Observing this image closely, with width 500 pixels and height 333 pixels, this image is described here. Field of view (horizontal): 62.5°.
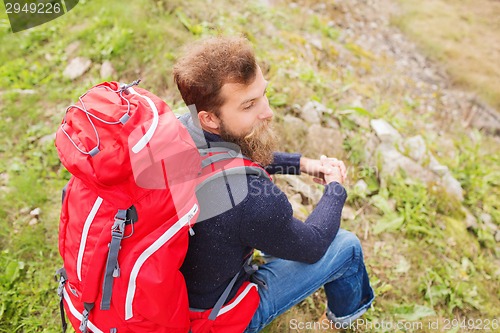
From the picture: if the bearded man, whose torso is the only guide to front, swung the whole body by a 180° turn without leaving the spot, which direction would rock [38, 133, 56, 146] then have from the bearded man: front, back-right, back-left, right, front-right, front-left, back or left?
front-right

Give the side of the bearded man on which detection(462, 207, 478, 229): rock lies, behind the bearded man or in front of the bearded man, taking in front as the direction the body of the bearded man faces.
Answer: in front

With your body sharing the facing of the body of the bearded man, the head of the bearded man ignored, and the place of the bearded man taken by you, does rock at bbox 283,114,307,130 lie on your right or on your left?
on your left

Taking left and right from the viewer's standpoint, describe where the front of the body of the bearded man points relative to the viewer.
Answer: facing to the right of the viewer

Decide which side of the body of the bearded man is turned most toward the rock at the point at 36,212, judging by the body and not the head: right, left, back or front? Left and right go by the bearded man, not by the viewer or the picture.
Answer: back

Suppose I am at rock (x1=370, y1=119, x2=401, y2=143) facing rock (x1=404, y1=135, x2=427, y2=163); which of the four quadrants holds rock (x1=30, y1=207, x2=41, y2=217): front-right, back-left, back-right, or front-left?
back-right

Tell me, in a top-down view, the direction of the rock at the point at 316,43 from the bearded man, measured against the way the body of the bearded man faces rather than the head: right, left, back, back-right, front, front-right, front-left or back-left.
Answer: left

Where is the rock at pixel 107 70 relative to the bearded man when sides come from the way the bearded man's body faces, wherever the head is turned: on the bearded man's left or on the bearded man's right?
on the bearded man's left

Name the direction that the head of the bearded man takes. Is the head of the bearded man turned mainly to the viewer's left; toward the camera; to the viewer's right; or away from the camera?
to the viewer's right

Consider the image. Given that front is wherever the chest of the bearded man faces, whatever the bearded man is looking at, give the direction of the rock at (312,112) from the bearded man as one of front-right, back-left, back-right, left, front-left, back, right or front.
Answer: left

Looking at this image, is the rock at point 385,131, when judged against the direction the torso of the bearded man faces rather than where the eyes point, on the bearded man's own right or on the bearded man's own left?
on the bearded man's own left
